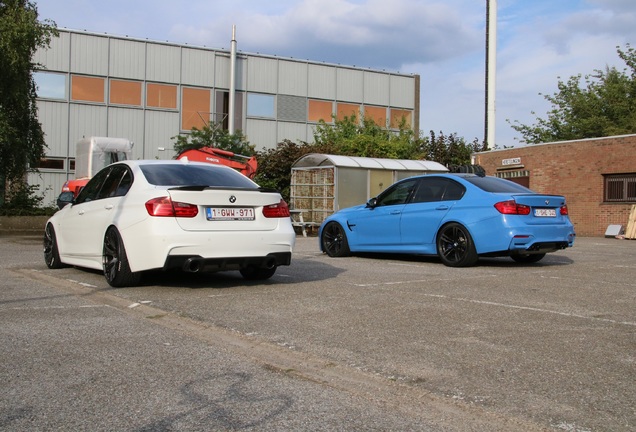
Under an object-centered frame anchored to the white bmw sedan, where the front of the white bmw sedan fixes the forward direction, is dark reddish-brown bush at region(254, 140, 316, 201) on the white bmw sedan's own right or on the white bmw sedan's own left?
on the white bmw sedan's own right

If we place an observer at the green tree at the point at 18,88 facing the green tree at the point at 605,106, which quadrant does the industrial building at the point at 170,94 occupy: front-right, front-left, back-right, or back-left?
front-left

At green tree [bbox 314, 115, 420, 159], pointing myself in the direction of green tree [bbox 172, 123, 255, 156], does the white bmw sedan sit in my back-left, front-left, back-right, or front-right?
front-left

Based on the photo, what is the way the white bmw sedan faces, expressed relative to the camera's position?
facing away from the viewer and to the left of the viewer

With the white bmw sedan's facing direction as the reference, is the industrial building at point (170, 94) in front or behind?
in front

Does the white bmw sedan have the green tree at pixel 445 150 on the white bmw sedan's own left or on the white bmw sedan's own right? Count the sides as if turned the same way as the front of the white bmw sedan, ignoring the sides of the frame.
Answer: on the white bmw sedan's own right

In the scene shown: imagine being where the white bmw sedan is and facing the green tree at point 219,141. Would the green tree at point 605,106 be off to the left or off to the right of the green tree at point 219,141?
right

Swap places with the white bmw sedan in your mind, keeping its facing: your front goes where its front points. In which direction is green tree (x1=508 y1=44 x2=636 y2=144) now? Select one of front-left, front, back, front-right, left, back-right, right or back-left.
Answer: right

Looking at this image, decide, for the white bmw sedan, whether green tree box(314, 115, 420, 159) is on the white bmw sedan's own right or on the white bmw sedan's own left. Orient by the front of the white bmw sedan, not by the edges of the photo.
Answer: on the white bmw sedan's own right
